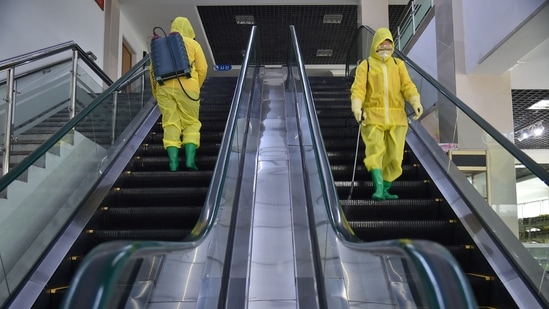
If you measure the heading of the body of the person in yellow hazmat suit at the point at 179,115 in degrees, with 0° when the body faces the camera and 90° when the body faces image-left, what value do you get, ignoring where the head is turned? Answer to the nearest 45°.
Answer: approximately 225°

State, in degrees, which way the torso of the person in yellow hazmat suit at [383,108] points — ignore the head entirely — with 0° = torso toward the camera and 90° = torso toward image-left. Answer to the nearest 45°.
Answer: approximately 0°

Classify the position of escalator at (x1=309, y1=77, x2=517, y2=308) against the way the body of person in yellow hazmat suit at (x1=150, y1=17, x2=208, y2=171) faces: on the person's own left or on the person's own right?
on the person's own right

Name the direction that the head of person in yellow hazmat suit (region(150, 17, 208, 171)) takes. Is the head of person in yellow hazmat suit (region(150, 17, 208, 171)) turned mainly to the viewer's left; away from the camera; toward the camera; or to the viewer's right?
away from the camera

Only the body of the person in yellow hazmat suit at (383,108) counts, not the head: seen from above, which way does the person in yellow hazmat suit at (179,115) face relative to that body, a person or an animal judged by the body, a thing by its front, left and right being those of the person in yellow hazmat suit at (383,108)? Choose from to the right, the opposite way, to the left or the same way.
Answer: the opposite way

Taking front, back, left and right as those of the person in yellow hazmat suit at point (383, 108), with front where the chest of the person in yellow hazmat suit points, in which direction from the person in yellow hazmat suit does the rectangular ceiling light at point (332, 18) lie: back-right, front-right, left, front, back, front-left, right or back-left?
back
